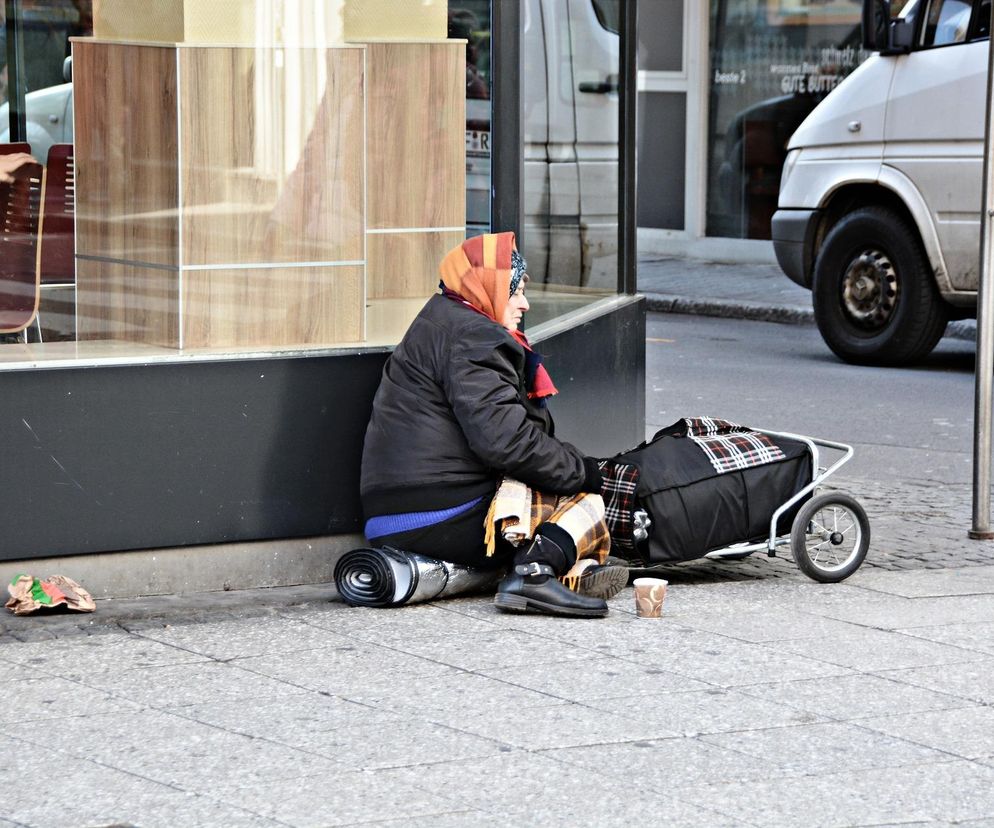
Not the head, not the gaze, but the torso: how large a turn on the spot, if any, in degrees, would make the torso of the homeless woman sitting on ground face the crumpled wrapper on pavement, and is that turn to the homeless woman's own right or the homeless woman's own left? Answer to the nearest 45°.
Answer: approximately 180°

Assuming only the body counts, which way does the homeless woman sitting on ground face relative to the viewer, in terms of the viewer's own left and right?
facing to the right of the viewer

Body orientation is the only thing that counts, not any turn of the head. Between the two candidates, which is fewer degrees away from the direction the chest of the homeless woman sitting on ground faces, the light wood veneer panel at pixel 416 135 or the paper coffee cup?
the paper coffee cup

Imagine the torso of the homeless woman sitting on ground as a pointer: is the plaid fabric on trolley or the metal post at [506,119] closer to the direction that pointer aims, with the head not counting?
the plaid fabric on trolley

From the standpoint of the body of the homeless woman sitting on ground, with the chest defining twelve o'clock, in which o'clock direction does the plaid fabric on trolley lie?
The plaid fabric on trolley is roughly at 11 o'clock from the homeless woman sitting on ground.

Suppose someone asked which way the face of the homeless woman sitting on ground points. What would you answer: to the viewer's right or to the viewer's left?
to the viewer's right

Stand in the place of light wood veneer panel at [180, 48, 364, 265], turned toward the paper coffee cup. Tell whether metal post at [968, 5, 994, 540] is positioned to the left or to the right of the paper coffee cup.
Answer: left

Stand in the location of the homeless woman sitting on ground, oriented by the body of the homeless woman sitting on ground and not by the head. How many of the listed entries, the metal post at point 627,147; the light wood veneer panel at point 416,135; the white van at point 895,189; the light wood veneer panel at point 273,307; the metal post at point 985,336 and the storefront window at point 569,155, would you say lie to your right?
0

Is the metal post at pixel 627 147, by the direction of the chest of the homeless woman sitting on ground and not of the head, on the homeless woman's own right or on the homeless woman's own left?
on the homeless woman's own left

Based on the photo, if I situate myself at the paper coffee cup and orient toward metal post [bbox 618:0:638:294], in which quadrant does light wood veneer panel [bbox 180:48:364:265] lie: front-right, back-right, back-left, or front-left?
front-left

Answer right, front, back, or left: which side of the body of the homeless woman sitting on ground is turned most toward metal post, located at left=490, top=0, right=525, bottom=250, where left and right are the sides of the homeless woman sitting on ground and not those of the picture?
left

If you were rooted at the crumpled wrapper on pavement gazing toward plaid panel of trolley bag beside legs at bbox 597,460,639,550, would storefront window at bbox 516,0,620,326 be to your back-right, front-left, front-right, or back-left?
front-left

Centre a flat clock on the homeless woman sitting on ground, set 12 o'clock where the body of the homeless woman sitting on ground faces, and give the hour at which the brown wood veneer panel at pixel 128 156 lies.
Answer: The brown wood veneer panel is roughly at 7 o'clock from the homeless woman sitting on ground.

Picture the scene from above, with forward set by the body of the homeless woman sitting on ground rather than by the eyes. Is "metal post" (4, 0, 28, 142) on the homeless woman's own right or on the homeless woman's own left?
on the homeless woman's own left

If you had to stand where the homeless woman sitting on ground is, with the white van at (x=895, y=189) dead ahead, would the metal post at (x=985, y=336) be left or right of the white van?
right

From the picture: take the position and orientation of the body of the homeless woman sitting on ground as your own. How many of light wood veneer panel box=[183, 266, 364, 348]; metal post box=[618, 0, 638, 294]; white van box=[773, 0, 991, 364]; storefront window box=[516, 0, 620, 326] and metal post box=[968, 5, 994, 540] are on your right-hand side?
0

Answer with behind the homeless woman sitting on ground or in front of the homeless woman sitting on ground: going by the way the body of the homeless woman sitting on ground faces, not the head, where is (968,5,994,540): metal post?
in front

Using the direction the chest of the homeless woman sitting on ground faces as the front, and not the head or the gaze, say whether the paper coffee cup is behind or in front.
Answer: in front
